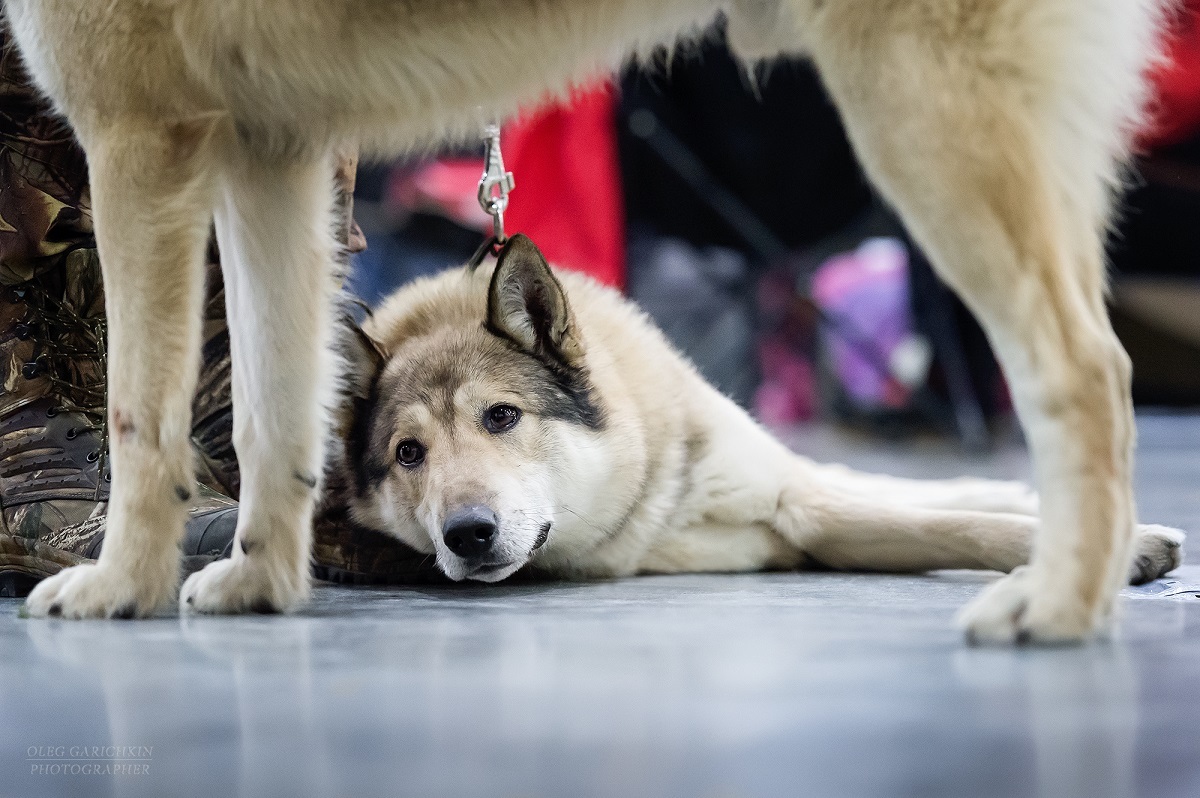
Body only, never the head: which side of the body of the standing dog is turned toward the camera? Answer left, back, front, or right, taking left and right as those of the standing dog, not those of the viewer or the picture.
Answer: left

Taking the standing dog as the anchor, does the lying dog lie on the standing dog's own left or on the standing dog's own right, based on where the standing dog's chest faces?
on the standing dog's own right
